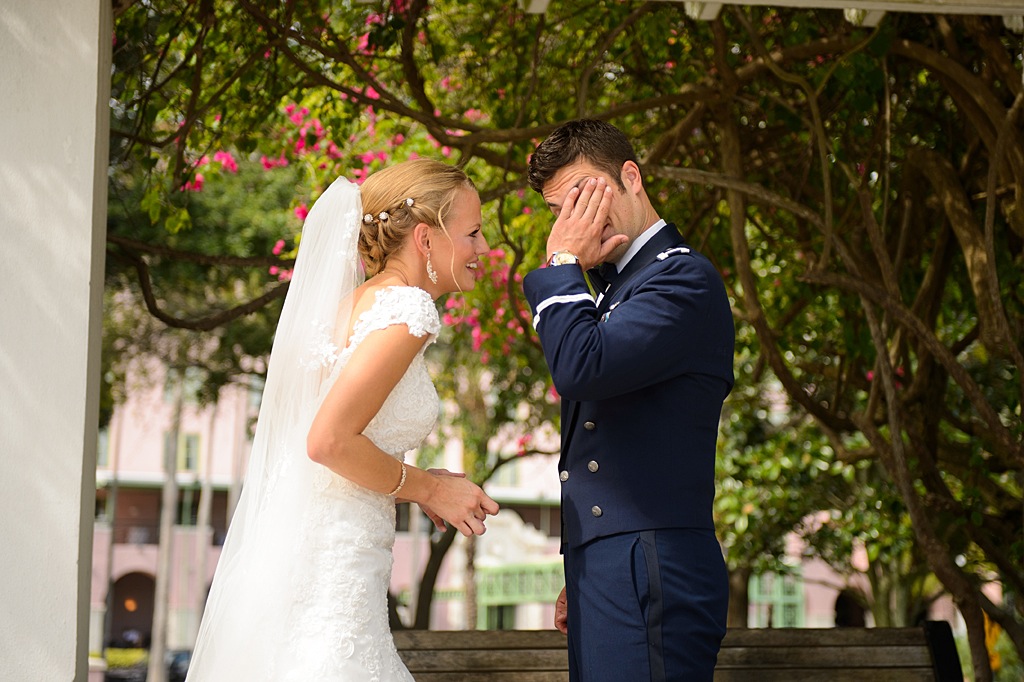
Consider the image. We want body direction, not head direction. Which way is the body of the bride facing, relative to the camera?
to the viewer's right

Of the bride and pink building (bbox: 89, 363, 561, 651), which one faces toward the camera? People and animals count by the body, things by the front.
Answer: the pink building

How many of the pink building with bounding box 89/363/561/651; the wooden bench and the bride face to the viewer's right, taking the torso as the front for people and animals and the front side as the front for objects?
1

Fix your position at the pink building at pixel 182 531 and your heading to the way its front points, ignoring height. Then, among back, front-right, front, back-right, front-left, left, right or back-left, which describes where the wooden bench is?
front

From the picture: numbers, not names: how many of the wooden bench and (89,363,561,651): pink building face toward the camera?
2

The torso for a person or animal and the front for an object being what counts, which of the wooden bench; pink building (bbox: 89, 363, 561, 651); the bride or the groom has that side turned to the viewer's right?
the bride

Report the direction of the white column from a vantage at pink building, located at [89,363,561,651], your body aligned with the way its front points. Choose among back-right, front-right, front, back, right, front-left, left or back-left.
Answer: front

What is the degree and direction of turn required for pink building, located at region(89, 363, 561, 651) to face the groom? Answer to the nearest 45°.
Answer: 0° — it already faces them

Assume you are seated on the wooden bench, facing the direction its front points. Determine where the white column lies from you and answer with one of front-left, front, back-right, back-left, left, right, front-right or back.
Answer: front-right

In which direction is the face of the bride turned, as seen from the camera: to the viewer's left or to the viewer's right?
to the viewer's right

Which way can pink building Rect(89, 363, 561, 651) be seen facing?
toward the camera

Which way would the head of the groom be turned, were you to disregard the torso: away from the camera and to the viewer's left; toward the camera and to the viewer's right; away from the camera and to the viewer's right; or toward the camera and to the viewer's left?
toward the camera and to the viewer's left
